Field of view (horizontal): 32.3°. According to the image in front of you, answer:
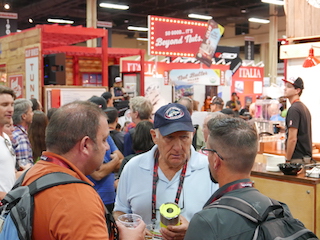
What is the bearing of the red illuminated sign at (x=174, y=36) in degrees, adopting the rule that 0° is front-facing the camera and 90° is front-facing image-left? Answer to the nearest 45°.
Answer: approximately 0°

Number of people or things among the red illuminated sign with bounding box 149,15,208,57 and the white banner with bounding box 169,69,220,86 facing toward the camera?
2

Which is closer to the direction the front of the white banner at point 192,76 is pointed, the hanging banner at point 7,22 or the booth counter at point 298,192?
the booth counter

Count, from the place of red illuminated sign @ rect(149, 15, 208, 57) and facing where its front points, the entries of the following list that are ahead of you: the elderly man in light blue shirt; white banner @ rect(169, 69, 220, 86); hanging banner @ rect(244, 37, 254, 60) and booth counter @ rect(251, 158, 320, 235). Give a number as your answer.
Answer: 2

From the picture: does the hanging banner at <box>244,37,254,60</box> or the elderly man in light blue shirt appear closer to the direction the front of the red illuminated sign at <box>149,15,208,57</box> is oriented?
the elderly man in light blue shirt

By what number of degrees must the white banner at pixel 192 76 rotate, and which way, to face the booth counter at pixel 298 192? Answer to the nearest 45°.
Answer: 0° — it already faces it

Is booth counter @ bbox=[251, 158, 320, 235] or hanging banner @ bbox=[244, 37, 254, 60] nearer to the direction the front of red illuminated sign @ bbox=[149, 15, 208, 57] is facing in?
the booth counter
